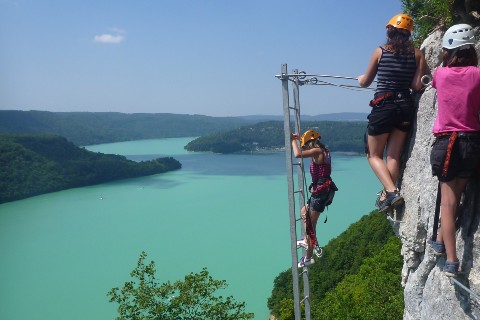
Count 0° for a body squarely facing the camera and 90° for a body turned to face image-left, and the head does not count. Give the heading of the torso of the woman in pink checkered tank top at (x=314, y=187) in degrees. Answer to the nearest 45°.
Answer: approximately 90°

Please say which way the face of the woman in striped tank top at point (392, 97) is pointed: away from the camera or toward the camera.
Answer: away from the camera

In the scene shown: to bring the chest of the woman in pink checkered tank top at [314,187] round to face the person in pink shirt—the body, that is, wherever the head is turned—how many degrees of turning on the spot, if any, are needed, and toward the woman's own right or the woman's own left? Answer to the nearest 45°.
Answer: approximately 135° to the woman's own left

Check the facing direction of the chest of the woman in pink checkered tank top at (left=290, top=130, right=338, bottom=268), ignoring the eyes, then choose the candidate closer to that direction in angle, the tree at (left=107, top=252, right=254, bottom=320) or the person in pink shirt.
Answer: the tree

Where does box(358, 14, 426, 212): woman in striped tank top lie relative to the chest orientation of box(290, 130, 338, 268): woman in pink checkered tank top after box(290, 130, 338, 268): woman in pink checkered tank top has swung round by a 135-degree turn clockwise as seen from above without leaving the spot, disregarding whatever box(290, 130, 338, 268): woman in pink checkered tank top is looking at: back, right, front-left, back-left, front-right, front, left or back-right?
right
